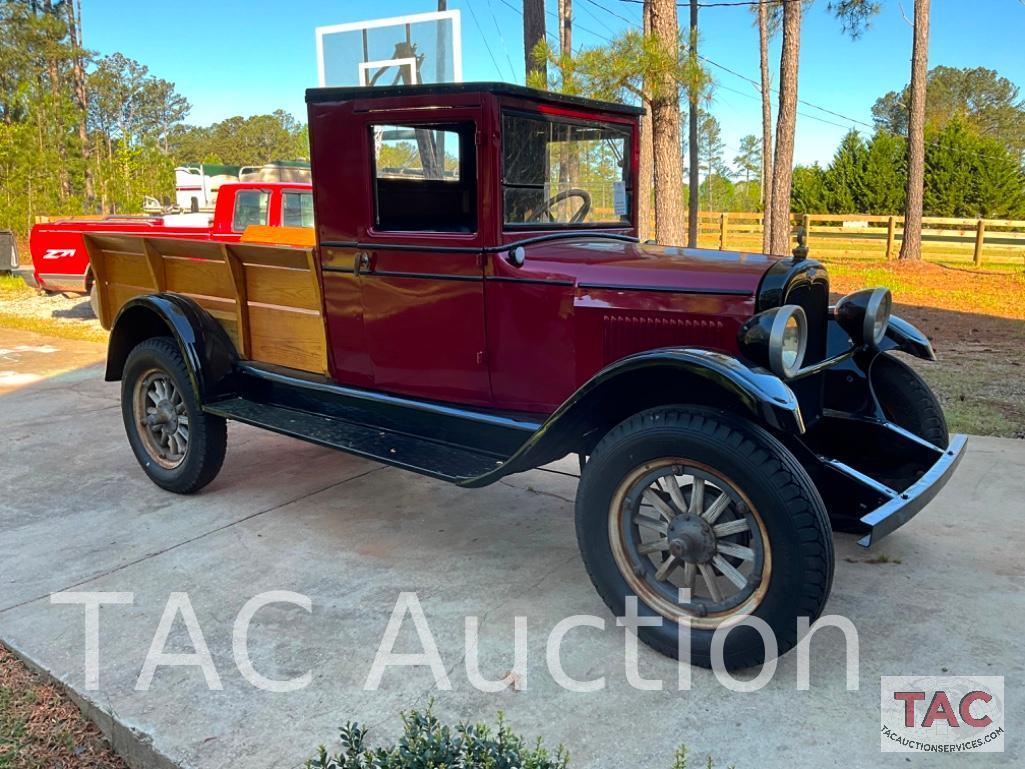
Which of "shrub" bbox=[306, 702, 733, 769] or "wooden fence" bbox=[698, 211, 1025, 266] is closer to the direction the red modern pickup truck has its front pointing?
the wooden fence

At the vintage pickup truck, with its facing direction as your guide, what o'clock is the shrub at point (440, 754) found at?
The shrub is roughly at 2 o'clock from the vintage pickup truck.

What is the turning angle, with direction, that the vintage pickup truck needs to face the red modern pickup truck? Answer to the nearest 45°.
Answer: approximately 180°

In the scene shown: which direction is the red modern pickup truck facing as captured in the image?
to the viewer's right

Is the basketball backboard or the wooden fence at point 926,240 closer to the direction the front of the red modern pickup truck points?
the wooden fence

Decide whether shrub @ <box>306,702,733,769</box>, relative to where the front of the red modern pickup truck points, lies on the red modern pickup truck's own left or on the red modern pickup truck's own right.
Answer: on the red modern pickup truck's own right

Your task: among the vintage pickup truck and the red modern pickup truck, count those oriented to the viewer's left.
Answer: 0

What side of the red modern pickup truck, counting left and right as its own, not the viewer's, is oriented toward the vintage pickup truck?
right

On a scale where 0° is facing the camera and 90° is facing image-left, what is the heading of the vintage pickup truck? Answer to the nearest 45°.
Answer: approximately 315°
